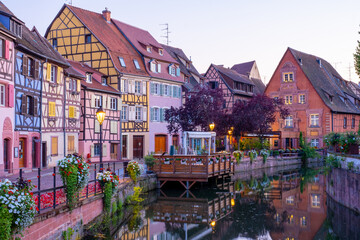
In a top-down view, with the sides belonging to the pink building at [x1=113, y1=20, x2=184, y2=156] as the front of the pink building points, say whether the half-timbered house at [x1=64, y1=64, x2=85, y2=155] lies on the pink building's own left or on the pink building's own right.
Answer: on the pink building's own right

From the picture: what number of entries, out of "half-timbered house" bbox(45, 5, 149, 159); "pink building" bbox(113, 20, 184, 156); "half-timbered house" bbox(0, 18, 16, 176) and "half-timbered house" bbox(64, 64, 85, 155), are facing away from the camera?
0

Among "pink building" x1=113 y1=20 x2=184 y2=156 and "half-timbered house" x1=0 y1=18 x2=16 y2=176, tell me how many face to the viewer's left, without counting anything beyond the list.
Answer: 0

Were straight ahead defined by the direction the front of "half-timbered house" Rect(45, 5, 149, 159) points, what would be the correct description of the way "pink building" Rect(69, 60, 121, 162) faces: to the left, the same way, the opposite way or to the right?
the same way

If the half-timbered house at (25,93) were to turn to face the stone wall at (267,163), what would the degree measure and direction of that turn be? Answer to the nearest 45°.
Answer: approximately 90° to its left

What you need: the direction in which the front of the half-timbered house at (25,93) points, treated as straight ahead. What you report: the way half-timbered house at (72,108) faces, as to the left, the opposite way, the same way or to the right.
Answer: the same way

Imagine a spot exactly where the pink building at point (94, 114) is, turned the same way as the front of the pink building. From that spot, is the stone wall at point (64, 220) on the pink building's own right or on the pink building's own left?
on the pink building's own right

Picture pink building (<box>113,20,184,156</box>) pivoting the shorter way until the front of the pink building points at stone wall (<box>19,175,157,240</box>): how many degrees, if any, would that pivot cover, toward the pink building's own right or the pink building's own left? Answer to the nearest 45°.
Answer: approximately 45° to the pink building's own right

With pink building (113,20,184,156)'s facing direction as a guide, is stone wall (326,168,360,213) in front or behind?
in front

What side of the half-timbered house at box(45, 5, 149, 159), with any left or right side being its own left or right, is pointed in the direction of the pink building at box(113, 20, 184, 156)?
left

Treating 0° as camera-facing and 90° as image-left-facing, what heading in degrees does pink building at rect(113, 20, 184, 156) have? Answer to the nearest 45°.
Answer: approximately 315°

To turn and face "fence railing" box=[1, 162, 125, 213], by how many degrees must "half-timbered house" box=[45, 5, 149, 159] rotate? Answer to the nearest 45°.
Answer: approximately 45° to its right
